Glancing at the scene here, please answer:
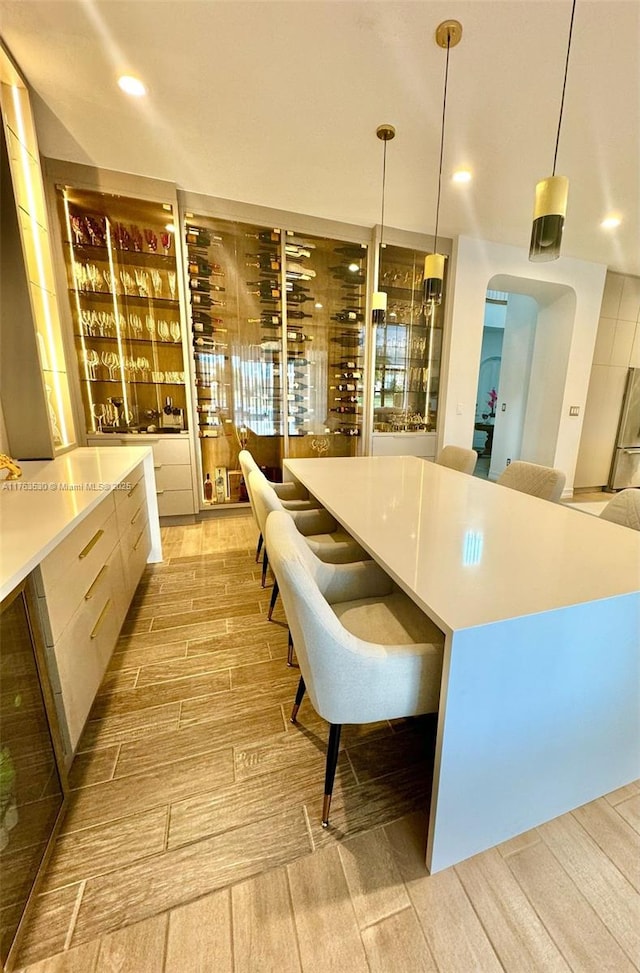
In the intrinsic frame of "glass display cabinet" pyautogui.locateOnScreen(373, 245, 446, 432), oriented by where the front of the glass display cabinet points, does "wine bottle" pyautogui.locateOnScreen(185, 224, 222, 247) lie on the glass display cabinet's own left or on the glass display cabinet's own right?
on the glass display cabinet's own right

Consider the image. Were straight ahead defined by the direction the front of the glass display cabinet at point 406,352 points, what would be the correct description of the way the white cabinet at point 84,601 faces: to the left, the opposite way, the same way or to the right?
to the left

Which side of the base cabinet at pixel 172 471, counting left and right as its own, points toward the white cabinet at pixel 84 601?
front

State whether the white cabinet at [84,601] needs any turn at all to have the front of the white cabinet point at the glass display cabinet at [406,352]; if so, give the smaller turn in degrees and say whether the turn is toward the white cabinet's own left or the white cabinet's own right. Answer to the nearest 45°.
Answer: approximately 90° to the white cabinet's own left

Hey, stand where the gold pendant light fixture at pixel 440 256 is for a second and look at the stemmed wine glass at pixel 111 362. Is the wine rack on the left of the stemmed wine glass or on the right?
right

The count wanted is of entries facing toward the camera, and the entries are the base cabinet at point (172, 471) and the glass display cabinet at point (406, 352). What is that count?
2

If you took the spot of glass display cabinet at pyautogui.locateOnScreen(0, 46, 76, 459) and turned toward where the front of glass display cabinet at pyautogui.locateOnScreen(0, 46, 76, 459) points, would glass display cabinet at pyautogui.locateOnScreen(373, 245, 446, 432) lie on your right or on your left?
on your left

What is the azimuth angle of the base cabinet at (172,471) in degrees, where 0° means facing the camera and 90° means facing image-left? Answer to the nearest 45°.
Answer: approximately 0°

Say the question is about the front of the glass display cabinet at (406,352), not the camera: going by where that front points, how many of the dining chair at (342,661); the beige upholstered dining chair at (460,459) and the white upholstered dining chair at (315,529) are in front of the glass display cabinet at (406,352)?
3

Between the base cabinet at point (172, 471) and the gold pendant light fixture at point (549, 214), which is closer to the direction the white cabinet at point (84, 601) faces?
the gold pendant light fixture

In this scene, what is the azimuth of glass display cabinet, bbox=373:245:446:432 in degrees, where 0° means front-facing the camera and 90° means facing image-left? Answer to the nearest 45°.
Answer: approximately 0°

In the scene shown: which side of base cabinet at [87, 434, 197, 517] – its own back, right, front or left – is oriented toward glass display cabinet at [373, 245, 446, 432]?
left

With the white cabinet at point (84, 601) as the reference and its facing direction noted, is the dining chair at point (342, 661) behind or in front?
in front

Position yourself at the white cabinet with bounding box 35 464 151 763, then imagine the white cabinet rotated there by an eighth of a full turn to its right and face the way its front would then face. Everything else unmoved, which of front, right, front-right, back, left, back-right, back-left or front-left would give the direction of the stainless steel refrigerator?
left

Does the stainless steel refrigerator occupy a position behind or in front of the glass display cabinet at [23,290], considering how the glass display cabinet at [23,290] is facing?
in front

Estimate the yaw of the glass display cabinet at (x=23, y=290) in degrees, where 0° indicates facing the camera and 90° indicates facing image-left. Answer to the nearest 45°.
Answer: approximately 315°
